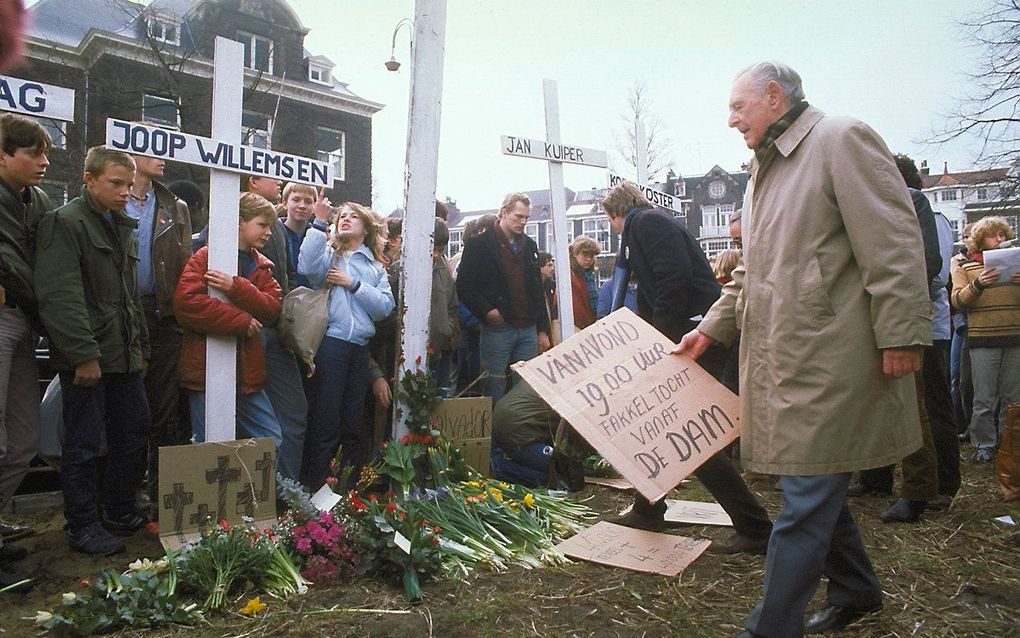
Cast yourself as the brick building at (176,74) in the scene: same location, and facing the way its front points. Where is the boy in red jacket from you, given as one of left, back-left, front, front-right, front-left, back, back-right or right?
front-right

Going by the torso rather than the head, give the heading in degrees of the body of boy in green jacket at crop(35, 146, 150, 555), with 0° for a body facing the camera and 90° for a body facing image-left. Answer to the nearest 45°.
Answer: approximately 315°

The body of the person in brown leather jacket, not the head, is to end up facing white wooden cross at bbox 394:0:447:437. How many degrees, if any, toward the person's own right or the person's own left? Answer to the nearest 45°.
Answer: approximately 90° to the person's own left

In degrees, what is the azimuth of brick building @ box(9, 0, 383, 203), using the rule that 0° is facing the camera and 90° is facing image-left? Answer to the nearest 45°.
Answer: approximately 315°

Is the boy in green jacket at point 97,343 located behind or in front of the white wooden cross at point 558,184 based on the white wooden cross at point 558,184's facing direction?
in front

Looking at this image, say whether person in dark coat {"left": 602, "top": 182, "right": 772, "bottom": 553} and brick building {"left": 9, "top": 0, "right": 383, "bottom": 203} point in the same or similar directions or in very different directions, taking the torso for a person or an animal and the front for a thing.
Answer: very different directions

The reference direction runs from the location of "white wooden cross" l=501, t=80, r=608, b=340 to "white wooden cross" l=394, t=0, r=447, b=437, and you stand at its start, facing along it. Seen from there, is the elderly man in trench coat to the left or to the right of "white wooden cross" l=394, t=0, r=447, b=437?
left

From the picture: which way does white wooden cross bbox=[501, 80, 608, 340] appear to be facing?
toward the camera

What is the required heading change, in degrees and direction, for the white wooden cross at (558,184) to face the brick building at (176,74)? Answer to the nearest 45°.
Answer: approximately 135° to its right
